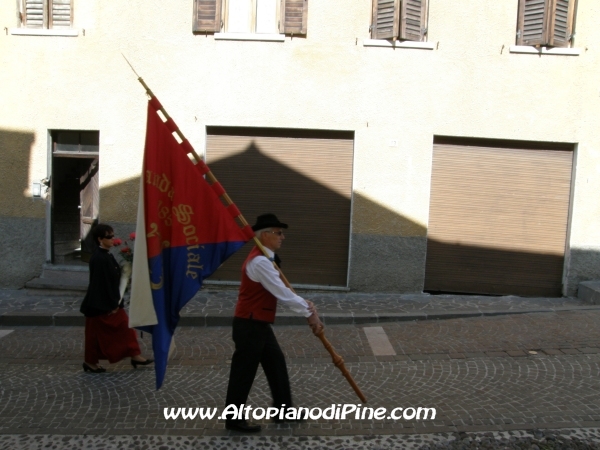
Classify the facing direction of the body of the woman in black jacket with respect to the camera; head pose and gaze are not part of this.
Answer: to the viewer's right

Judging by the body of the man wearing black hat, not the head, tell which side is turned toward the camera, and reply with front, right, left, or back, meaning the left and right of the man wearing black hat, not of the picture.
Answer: right

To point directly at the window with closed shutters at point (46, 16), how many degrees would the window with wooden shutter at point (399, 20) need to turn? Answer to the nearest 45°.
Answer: approximately 90° to its right

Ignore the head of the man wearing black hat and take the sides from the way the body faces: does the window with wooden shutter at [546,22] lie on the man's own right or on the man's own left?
on the man's own left

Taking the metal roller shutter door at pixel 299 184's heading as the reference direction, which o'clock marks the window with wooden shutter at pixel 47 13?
The window with wooden shutter is roughly at 3 o'clock from the metal roller shutter door.

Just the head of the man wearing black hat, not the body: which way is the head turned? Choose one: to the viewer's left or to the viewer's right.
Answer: to the viewer's right

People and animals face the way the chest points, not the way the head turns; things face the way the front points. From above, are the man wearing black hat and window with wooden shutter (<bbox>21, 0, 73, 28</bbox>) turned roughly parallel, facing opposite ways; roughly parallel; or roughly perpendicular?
roughly perpendicular

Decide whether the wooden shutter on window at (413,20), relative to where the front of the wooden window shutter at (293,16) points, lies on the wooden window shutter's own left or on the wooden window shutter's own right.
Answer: on the wooden window shutter's own left

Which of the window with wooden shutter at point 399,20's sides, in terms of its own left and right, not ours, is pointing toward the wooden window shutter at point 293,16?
right

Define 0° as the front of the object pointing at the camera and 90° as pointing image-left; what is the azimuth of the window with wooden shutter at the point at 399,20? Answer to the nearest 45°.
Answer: approximately 0°

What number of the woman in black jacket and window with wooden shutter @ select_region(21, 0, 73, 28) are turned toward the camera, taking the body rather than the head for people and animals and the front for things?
1

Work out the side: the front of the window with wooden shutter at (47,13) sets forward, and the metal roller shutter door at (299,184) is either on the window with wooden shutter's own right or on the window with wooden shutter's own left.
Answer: on the window with wooden shutter's own left
